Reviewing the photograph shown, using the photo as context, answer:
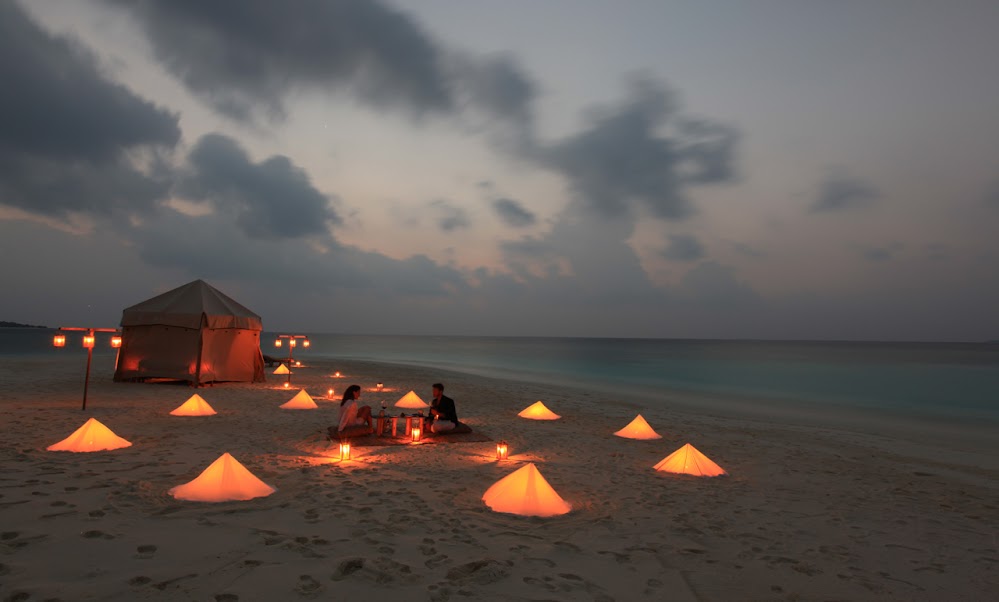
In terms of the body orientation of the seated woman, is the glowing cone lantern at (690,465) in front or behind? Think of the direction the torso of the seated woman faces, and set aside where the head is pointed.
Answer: in front

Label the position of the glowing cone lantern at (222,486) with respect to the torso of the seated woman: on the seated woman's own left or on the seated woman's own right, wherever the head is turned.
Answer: on the seated woman's own right

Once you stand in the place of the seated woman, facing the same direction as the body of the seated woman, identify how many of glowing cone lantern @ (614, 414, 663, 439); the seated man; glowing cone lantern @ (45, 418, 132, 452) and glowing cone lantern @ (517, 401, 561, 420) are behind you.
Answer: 1

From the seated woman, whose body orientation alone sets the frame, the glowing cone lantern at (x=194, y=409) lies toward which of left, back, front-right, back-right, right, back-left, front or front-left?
back-left

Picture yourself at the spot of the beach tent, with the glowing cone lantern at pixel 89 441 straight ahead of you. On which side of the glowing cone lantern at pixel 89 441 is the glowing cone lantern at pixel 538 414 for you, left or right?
left

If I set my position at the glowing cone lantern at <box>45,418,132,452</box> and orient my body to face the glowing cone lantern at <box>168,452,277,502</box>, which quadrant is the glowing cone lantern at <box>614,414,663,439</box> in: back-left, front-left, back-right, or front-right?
front-left

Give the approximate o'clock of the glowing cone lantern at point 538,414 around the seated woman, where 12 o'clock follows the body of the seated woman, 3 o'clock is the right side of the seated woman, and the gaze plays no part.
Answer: The glowing cone lantern is roughly at 11 o'clock from the seated woman.

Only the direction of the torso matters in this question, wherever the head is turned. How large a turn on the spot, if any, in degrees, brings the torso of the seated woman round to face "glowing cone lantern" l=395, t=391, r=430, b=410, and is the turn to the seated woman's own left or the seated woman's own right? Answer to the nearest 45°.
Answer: approximately 90° to the seated woman's own left

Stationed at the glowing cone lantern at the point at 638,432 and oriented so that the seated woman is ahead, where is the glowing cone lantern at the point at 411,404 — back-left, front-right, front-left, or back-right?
front-right

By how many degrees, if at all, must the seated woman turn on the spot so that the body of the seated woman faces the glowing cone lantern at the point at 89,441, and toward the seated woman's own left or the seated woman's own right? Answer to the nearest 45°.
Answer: approximately 180°

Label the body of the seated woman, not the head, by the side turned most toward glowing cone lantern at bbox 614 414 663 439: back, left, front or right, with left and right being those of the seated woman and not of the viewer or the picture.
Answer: front

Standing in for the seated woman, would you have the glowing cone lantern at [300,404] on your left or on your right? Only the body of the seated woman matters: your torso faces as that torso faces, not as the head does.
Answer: on your left

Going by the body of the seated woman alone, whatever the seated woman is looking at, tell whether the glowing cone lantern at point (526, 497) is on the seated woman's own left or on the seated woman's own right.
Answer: on the seated woman's own right

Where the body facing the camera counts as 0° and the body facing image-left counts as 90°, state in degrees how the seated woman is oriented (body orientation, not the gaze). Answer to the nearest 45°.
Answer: approximately 270°

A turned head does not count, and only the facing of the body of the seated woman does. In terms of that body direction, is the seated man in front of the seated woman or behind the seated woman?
in front
